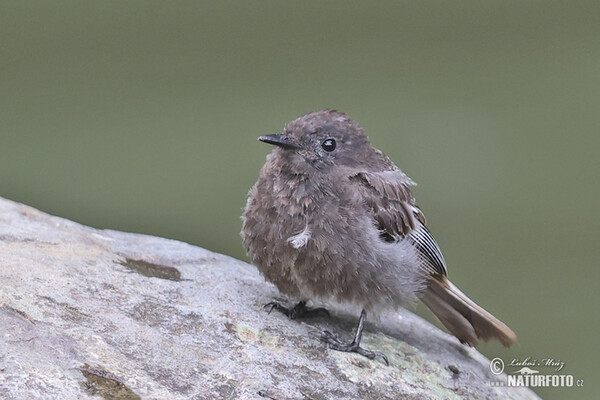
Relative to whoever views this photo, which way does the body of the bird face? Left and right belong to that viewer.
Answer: facing the viewer and to the left of the viewer
